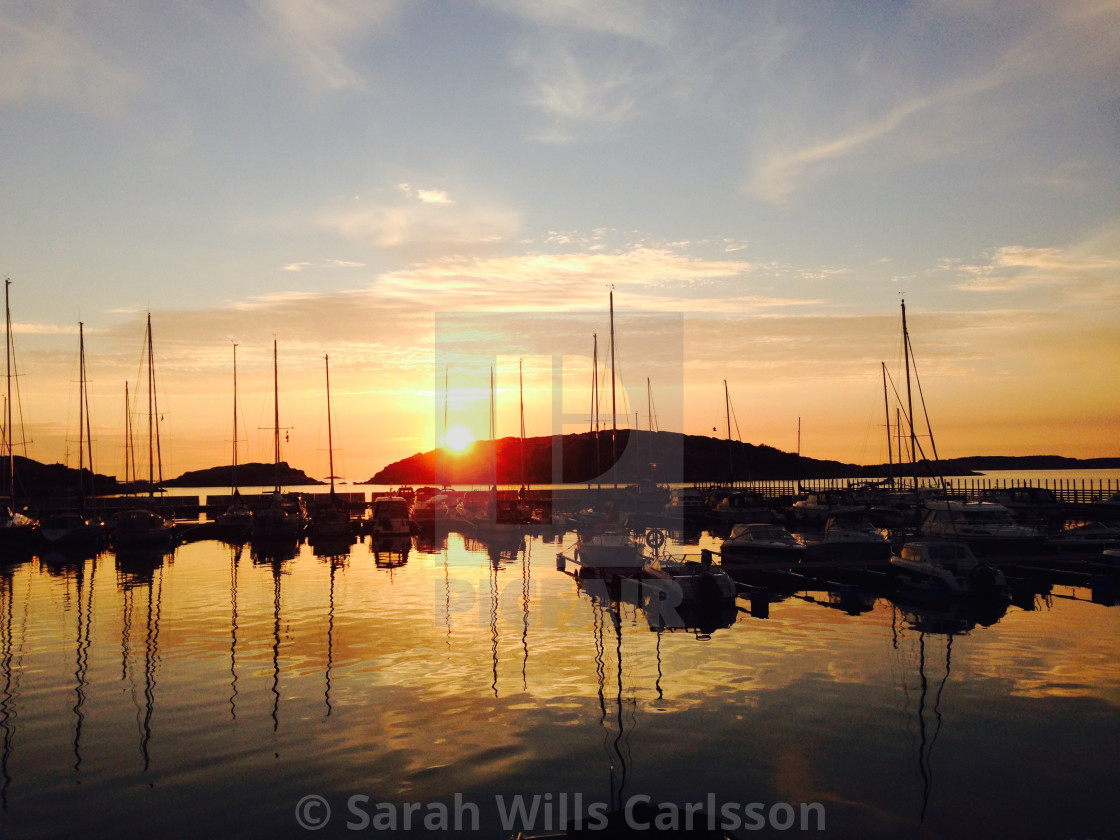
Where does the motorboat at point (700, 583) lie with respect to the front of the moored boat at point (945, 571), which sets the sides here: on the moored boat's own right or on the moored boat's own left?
on the moored boat's own left

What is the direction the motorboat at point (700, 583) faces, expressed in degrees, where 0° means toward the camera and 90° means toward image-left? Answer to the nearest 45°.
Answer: approximately 135°

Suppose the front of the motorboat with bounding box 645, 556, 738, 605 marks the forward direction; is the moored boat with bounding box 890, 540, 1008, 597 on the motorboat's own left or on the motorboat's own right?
on the motorboat's own right

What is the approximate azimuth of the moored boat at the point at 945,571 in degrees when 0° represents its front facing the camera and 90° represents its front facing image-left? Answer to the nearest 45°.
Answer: approximately 135°
